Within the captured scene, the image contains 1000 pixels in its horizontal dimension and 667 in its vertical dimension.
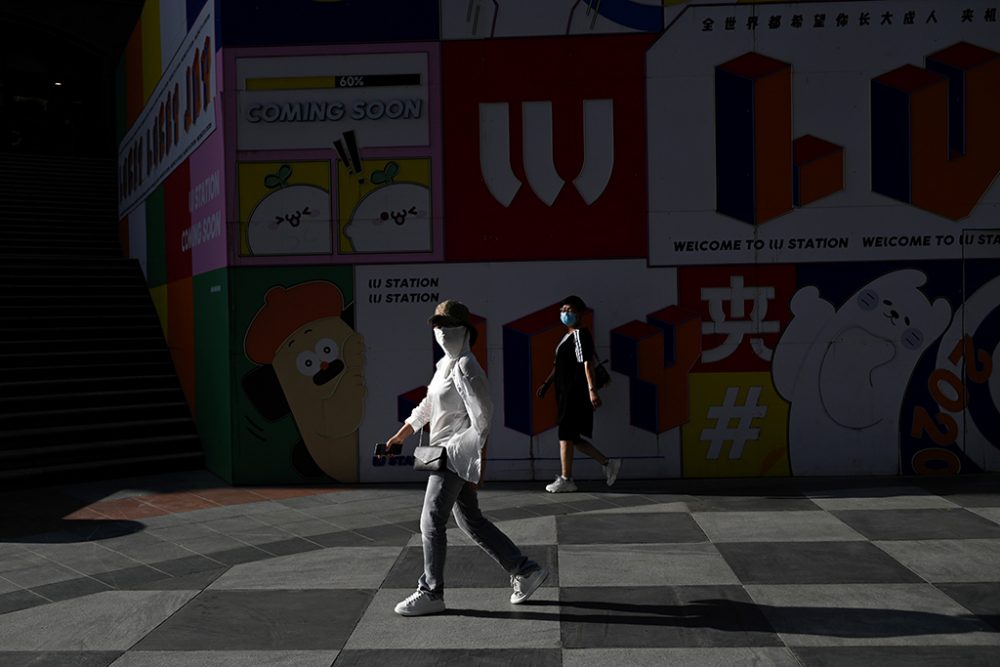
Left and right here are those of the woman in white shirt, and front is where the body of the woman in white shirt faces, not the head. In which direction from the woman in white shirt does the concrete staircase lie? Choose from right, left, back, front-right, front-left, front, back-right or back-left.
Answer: front-right

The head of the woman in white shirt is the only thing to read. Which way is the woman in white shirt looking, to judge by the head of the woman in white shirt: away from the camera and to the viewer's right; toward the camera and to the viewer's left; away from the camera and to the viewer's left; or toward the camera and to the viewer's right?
toward the camera and to the viewer's left

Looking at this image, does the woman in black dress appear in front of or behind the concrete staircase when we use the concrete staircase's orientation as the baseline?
in front

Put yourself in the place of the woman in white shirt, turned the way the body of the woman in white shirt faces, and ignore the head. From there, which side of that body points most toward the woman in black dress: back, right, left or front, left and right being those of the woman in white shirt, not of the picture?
right

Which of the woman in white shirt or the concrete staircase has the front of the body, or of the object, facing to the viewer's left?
the woman in white shirt

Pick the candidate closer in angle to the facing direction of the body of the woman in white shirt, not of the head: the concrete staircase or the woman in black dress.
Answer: the concrete staircase

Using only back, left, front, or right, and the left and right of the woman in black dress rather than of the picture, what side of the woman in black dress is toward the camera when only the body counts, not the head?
left

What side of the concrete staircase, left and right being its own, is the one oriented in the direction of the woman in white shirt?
front

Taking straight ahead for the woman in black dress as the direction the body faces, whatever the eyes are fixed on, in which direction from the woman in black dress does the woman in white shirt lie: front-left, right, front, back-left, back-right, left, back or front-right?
left

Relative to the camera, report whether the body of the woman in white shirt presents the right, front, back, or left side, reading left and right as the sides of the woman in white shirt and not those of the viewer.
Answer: left
